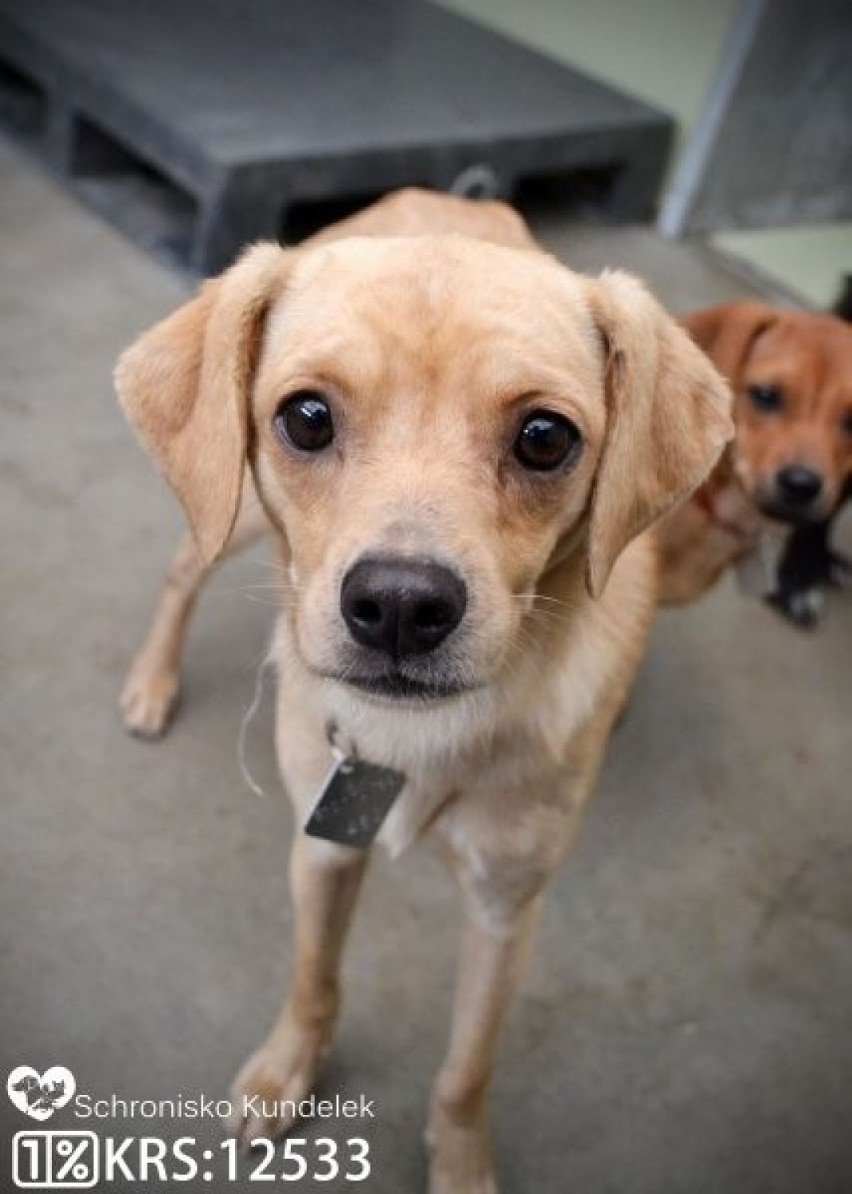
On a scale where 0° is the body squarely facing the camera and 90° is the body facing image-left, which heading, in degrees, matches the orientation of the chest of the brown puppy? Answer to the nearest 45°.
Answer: approximately 315°

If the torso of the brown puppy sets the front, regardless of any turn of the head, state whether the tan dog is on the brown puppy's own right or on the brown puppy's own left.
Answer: on the brown puppy's own right

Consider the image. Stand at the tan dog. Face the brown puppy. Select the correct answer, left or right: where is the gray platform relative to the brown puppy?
left

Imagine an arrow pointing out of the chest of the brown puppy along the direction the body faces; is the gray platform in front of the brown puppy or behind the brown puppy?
behind

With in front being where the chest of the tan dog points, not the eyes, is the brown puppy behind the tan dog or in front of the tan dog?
behind

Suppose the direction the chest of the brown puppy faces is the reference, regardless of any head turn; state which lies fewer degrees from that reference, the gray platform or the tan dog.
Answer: the tan dog

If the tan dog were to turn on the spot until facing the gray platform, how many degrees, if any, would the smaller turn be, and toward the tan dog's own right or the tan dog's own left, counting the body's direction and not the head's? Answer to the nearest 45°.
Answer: approximately 180°
